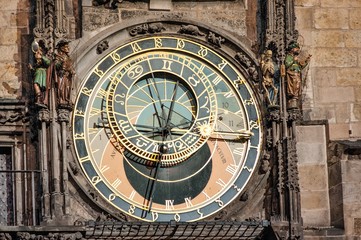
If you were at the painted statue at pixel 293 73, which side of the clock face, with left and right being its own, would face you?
left

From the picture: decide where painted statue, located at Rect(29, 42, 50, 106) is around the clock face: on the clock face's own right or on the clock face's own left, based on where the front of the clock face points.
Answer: on the clock face's own right

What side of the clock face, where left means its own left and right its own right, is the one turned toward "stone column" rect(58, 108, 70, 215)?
right

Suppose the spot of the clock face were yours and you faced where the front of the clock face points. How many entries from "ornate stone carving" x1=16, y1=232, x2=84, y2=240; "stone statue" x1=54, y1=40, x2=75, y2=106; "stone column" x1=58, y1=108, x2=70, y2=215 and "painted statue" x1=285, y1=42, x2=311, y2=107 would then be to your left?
1

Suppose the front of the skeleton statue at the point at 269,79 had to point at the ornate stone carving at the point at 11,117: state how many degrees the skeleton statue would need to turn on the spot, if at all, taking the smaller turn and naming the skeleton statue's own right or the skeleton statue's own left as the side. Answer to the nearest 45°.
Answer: approximately 45° to the skeleton statue's own right

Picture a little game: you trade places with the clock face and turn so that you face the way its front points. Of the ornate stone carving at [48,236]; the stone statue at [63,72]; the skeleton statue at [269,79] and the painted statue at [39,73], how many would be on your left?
1

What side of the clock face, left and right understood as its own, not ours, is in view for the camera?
front

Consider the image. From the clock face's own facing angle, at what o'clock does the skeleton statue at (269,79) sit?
The skeleton statue is roughly at 9 o'clock from the clock face.

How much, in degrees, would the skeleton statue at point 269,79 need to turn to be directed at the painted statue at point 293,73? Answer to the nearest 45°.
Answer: approximately 135° to its left

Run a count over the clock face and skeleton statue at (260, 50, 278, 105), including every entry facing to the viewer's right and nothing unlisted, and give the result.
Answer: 0

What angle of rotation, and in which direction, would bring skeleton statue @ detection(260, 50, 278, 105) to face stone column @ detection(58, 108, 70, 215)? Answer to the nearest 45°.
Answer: approximately 45° to its right
